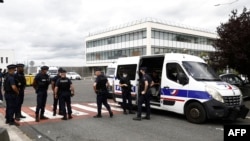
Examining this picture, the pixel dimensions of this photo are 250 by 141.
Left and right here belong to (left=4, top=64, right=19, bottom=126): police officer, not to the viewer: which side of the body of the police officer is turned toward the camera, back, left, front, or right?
right

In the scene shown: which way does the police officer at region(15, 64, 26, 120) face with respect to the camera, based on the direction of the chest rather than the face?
to the viewer's right

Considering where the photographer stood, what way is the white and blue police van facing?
facing the viewer and to the right of the viewer

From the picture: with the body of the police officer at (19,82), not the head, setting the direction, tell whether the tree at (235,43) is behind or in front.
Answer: in front

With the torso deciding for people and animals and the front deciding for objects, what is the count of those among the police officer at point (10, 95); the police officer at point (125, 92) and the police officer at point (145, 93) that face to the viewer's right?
1
